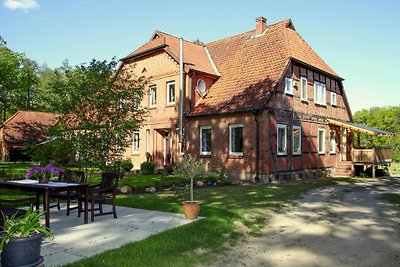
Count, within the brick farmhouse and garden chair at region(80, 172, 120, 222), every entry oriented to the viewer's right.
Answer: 0

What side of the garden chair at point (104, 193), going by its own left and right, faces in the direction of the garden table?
front

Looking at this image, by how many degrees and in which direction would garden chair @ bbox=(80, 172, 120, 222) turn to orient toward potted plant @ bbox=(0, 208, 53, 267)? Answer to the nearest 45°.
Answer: approximately 45° to its left

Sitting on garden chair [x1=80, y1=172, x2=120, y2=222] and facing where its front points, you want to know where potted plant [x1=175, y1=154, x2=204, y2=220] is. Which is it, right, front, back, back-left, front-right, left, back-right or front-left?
back-left

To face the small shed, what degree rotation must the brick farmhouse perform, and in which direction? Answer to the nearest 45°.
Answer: approximately 90° to its right

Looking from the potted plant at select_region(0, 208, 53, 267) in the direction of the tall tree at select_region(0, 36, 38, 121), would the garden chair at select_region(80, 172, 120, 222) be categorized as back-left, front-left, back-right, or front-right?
front-right

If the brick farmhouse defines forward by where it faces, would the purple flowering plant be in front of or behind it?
in front

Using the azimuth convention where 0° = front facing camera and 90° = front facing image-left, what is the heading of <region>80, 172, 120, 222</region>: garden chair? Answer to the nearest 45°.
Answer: approximately 45°

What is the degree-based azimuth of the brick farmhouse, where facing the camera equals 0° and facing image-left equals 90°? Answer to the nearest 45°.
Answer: approximately 45°

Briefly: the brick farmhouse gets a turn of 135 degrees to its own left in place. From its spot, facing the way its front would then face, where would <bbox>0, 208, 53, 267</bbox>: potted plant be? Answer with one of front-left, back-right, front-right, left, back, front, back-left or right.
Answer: right
